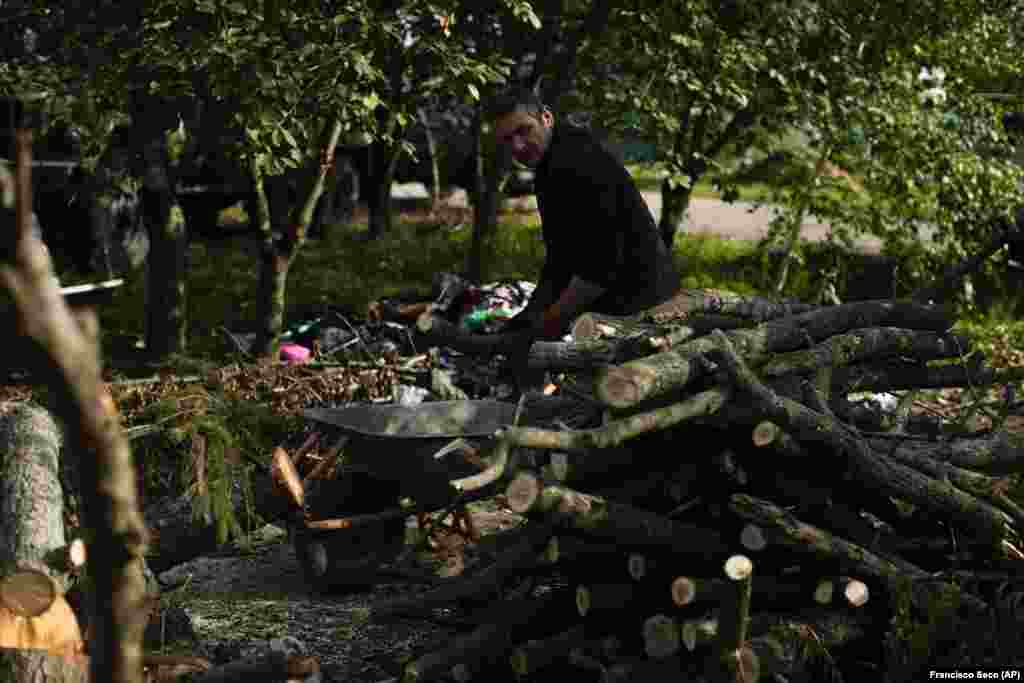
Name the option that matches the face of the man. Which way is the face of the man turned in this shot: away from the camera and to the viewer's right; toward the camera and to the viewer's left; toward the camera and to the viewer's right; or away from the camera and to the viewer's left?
toward the camera and to the viewer's left

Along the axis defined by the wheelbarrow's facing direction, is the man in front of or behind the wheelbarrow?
behind

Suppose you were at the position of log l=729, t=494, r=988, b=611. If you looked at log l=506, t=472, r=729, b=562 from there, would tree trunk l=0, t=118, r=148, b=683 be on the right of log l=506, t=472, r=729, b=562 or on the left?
left

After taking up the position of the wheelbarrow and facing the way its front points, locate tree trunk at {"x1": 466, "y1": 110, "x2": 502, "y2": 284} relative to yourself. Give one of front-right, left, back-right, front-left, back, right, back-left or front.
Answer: back-right

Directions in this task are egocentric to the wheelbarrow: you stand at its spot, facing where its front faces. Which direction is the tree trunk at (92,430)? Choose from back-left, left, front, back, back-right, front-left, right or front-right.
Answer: front-left
